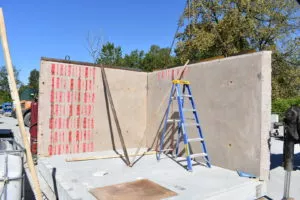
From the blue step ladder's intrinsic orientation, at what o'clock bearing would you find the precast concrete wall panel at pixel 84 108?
The precast concrete wall panel is roughly at 5 o'clock from the blue step ladder.

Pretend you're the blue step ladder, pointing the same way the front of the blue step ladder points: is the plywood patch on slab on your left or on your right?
on your right

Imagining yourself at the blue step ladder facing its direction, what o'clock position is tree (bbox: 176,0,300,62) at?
The tree is roughly at 8 o'clock from the blue step ladder.

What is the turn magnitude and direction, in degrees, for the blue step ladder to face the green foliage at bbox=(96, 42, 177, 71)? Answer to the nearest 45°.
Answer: approximately 135° to its left

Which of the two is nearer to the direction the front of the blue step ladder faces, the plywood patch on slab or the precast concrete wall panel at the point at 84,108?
the plywood patch on slab

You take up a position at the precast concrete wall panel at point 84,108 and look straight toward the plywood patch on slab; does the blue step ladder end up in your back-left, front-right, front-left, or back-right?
front-left
